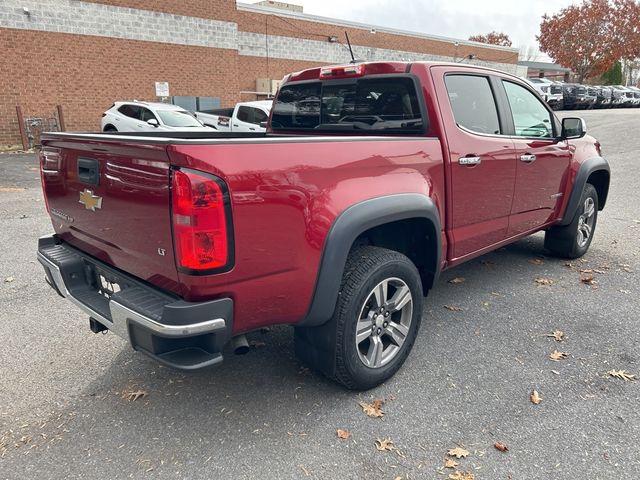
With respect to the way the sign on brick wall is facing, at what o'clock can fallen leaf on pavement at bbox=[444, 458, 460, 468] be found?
The fallen leaf on pavement is roughly at 12 o'clock from the sign on brick wall.

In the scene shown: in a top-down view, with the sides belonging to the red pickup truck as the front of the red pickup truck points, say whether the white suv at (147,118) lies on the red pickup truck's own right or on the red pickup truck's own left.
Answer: on the red pickup truck's own left

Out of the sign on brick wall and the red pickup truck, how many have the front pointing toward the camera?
1

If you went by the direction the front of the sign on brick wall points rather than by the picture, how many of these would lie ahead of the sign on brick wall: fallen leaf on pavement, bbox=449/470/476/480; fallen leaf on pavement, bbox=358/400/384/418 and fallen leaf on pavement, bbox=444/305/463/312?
3

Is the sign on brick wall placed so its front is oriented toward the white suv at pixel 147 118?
yes

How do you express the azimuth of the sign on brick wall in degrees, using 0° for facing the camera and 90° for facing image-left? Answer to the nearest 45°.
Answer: approximately 0°

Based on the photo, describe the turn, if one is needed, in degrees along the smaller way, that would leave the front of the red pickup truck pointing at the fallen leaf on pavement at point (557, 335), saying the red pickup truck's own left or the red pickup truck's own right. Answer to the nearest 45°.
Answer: approximately 45° to the red pickup truck's own right

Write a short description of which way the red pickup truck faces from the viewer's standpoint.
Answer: facing away from the viewer and to the right of the viewer

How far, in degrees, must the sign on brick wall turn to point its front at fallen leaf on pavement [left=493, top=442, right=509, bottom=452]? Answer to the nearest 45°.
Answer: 0° — it already faces it

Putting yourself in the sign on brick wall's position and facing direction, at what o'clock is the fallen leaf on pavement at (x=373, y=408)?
The fallen leaf on pavement is roughly at 12 o'clock from the sign on brick wall.

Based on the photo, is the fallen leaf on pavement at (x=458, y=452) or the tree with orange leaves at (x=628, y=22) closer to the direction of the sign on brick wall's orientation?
the fallen leaf on pavement
